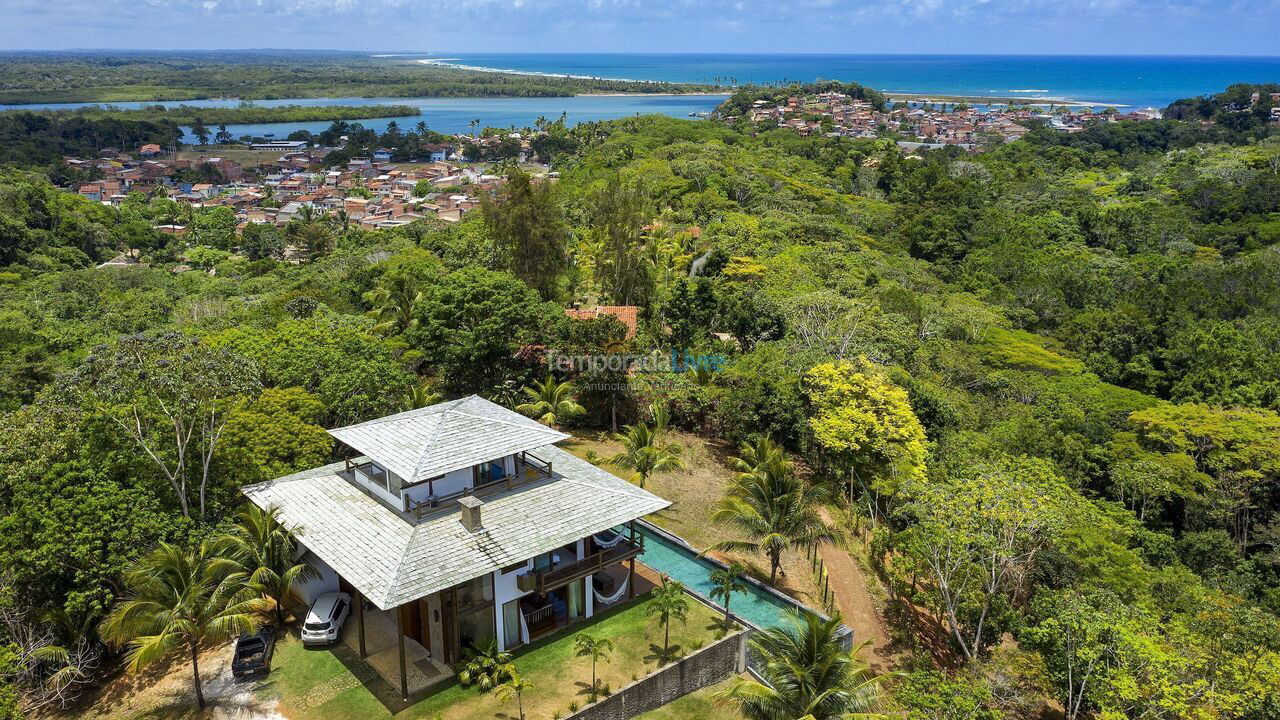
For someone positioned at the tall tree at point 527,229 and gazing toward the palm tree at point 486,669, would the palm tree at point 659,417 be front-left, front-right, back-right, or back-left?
front-left

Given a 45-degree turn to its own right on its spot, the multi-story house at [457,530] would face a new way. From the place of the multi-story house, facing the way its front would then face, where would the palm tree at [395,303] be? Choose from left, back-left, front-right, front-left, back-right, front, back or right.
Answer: back

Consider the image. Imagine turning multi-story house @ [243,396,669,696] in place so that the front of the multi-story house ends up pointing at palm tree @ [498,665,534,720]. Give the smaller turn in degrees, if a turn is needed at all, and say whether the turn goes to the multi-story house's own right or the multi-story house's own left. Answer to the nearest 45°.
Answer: approximately 45° to the multi-story house's own right

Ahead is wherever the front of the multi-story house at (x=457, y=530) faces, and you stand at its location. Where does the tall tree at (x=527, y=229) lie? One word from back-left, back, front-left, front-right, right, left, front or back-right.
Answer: back-left

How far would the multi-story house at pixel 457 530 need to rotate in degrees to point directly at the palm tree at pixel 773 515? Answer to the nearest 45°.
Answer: approximately 45° to its left

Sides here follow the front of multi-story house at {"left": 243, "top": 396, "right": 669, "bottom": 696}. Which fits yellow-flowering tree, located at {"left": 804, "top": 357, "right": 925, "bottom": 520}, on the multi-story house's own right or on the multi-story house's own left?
on the multi-story house's own left

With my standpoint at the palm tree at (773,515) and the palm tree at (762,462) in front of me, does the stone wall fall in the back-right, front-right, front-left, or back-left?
back-left

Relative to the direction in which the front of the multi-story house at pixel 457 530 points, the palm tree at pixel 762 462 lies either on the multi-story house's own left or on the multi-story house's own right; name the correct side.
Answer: on the multi-story house's own left

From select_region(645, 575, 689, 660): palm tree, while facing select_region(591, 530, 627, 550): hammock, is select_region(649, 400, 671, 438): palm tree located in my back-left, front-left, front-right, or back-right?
front-right

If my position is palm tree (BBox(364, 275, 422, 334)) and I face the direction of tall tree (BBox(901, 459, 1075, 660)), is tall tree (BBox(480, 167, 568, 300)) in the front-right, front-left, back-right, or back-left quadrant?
front-left

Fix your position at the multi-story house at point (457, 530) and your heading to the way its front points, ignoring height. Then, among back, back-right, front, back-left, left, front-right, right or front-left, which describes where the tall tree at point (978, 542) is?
front-left

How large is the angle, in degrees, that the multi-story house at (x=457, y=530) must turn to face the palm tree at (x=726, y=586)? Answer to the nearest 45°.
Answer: approximately 45° to its left

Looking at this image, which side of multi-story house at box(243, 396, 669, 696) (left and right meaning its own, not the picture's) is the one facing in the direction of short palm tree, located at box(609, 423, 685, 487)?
left

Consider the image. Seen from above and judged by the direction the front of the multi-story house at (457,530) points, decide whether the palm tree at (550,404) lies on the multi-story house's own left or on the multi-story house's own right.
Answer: on the multi-story house's own left
